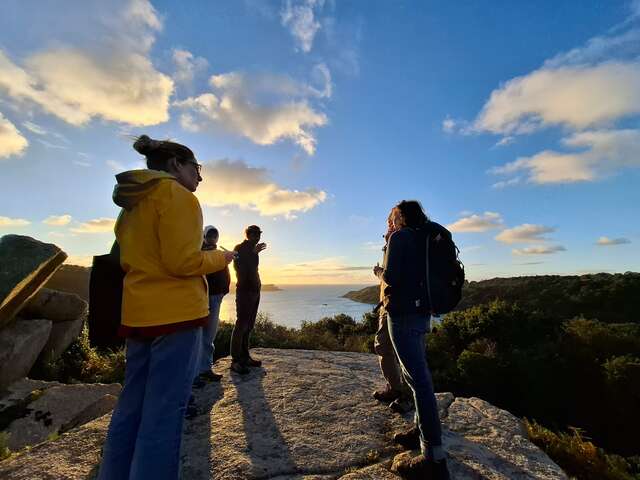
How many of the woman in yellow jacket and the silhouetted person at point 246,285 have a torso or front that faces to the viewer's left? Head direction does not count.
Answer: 0

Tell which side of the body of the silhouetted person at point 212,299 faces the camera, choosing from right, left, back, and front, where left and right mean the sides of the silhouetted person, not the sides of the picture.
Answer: right

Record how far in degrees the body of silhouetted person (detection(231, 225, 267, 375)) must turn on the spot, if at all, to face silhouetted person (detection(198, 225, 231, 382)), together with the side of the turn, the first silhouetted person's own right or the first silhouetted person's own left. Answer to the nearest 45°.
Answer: approximately 90° to the first silhouetted person's own right

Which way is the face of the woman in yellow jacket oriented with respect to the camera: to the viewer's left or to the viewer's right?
to the viewer's right

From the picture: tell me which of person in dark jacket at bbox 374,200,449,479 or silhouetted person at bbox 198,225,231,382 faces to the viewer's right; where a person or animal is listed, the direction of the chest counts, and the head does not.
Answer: the silhouetted person

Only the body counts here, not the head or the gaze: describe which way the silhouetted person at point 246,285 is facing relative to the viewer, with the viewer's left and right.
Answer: facing the viewer and to the right of the viewer

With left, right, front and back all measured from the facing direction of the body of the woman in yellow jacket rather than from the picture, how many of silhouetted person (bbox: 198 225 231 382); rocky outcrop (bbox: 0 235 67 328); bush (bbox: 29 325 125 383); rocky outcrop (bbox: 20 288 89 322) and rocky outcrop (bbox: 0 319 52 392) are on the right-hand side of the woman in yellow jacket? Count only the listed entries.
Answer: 0

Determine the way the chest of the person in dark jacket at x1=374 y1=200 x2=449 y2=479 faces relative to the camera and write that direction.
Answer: to the viewer's left

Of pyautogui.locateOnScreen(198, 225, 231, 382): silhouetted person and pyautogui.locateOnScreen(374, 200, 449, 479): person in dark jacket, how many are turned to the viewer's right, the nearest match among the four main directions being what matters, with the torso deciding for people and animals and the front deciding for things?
1

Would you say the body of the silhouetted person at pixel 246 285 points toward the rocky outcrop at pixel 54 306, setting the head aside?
no

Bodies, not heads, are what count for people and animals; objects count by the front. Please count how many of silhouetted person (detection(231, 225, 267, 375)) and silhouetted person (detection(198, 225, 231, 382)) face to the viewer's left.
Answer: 0

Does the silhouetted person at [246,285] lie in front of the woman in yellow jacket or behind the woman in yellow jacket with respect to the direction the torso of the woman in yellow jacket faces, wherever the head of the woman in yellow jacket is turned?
in front

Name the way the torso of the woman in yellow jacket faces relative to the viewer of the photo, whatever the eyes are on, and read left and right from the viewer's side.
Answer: facing away from the viewer and to the right of the viewer

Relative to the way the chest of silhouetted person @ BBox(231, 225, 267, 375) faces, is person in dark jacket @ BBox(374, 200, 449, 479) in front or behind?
in front

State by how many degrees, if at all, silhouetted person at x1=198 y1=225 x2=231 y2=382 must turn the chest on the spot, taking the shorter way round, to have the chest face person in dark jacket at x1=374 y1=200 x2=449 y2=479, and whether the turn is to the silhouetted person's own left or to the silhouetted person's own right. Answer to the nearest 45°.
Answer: approximately 45° to the silhouetted person's own right
